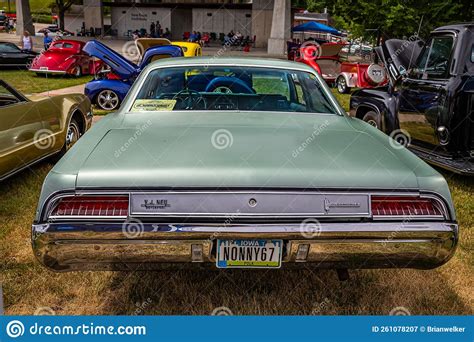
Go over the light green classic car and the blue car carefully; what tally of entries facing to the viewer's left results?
1

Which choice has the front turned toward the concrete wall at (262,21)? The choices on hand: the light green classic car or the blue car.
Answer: the light green classic car

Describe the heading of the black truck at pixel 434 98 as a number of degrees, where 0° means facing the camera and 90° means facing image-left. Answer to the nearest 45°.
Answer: approximately 135°

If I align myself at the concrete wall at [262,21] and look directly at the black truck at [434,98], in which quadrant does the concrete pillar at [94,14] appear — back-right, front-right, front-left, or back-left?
back-right

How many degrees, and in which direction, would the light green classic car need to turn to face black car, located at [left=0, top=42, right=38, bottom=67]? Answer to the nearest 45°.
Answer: approximately 45° to its left

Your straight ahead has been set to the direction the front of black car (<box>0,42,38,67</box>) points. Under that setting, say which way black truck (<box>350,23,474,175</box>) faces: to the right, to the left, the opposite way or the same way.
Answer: to the left

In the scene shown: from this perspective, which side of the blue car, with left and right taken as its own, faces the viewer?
left
